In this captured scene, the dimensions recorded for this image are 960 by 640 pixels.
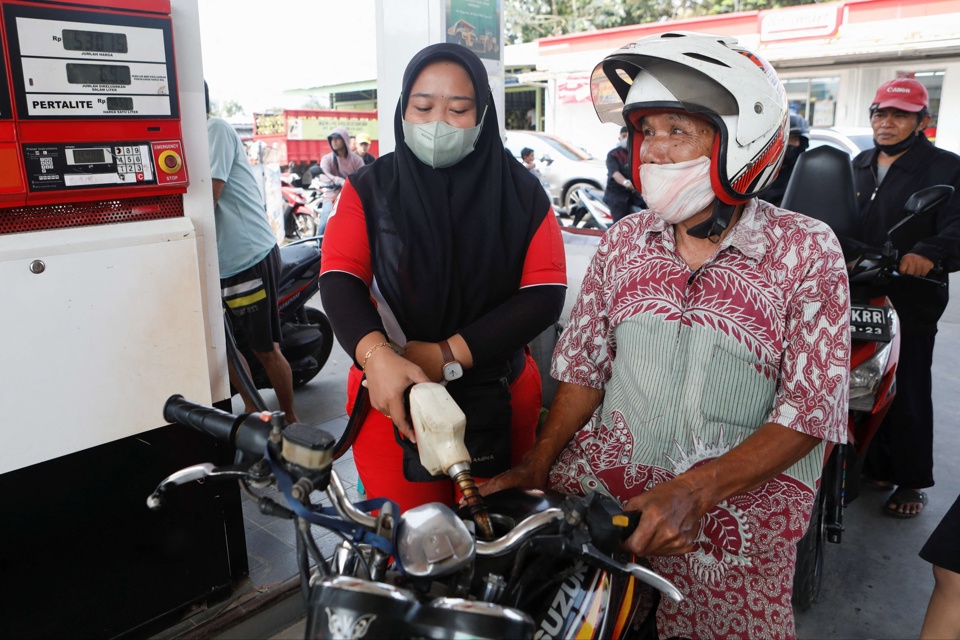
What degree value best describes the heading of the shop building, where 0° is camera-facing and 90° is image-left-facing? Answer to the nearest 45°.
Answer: approximately 45°

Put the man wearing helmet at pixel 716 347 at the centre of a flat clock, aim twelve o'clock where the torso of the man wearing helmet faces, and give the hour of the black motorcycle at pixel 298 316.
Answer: The black motorcycle is roughly at 3 o'clock from the man wearing helmet.

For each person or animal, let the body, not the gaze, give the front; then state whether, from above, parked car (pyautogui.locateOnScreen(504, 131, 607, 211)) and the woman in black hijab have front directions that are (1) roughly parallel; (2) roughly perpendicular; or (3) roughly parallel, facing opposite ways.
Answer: roughly perpendicular

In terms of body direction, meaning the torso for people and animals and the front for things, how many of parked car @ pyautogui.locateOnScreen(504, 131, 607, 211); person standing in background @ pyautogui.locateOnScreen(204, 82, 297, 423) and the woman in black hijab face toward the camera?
1

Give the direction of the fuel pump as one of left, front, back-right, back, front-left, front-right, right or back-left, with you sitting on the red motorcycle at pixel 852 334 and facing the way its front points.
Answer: front-right

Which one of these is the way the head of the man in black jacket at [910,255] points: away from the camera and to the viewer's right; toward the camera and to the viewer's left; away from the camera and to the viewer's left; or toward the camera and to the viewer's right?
toward the camera and to the viewer's left

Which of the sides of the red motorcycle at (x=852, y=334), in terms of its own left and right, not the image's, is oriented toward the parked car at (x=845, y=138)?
back

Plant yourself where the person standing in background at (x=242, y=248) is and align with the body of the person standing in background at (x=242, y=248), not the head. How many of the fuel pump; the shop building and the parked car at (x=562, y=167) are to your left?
1

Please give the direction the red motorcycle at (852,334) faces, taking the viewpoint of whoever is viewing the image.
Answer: facing the viewer

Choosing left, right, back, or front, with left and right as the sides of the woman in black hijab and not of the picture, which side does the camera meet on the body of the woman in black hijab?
front
